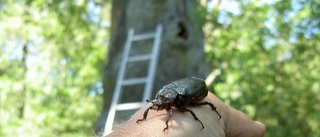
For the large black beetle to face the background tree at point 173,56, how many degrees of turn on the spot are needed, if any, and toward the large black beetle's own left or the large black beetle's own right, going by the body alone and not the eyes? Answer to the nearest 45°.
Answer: approximately 135° to the large black beetle's own right

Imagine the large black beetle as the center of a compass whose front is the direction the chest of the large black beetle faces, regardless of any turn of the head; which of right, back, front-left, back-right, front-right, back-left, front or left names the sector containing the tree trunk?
back-right

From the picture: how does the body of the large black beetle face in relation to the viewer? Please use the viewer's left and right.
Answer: facing the viewer and to the left of the viewer

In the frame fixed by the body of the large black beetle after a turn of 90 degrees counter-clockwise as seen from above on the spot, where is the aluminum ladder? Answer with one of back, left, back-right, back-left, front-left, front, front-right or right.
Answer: back-left
